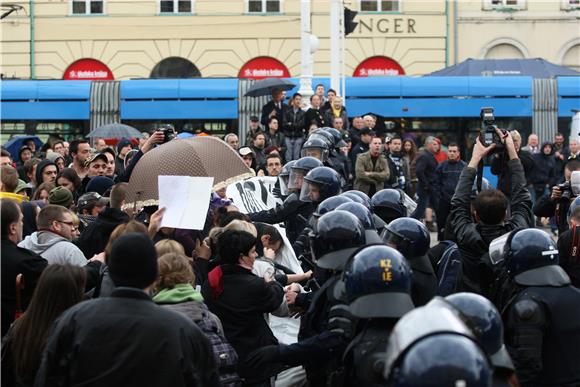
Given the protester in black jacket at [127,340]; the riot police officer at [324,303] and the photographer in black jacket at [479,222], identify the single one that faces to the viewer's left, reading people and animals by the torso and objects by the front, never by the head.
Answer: the riot police officer

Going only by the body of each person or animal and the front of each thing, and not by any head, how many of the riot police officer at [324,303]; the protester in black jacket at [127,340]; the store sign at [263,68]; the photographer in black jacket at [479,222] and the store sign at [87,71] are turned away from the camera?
2

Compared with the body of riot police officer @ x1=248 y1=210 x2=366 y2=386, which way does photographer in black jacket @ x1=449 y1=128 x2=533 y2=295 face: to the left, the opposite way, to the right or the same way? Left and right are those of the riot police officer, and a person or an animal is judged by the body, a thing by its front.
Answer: to the right

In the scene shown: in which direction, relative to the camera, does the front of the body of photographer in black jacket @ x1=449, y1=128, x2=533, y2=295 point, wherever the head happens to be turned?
away from the camera

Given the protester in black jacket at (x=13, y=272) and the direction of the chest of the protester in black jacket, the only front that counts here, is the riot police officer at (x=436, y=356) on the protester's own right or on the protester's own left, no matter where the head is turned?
on the protester's own right

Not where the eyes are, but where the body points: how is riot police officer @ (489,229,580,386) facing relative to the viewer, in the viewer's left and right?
facing away from the viewer and to the left of the viewer

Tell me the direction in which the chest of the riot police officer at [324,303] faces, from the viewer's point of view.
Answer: to the viewer's left

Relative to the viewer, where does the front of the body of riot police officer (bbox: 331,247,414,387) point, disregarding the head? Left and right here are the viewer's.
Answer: facing away from the viewer and to the left of the viewer

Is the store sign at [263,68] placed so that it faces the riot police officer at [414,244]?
yes

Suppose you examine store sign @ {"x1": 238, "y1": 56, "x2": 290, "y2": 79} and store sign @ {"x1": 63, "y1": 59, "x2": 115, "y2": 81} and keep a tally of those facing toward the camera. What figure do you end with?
2
